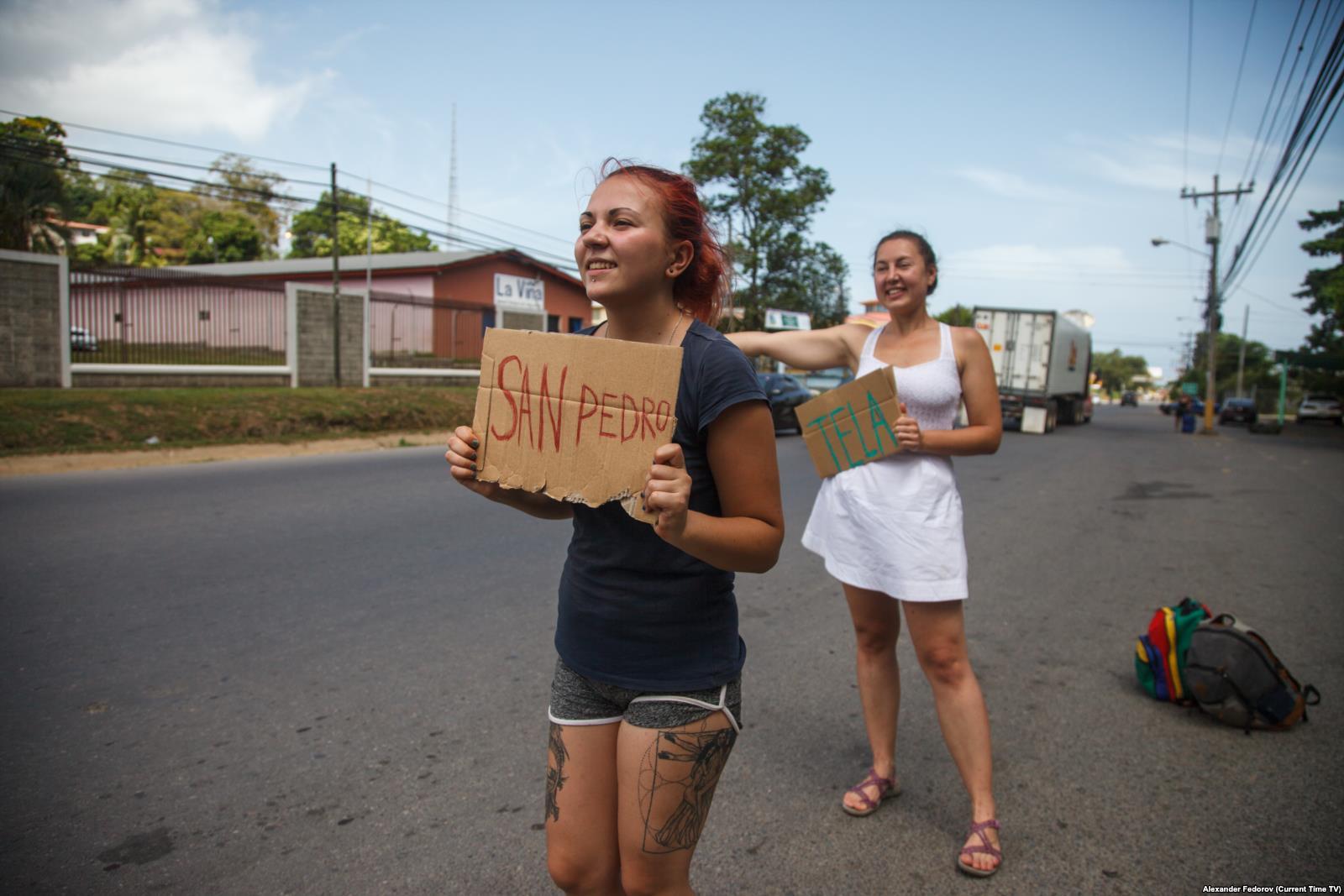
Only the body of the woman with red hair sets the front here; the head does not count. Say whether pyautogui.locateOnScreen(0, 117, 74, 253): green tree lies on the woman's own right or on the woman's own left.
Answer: on the woman's own right

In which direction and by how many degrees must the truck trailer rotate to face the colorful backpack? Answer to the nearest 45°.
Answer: approximately 135° to its right

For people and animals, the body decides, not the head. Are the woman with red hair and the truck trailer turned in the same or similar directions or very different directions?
very different directions

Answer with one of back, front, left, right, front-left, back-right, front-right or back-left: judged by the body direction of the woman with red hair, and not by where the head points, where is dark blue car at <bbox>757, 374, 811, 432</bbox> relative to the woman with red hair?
back-right

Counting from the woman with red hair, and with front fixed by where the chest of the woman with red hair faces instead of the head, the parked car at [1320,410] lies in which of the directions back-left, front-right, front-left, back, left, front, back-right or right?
back

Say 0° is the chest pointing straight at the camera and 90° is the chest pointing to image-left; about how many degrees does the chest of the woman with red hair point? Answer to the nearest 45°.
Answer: approximately 45°

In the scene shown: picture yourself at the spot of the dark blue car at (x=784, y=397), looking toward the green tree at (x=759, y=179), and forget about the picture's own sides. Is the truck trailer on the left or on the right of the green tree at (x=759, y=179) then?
right

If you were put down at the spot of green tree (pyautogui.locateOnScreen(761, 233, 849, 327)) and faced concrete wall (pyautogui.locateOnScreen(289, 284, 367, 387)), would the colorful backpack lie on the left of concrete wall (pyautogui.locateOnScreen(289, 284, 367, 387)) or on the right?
left

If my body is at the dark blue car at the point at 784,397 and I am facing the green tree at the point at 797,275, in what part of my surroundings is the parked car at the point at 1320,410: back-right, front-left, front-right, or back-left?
front-right

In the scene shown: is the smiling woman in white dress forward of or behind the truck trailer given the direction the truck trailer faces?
behind

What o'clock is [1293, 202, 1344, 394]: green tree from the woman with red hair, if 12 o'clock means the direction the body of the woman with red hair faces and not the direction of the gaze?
The green tree is roughly at 6 o'clock from the woman with red hair.

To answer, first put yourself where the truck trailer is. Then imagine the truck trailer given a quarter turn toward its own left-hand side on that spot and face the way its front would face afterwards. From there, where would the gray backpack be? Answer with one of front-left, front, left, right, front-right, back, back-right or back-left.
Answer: back-left

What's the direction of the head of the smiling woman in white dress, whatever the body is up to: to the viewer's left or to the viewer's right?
to the viewer's left

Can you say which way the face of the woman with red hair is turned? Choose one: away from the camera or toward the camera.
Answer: toward the camera

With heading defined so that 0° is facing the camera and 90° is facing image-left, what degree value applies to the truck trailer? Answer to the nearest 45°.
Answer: approximately 225°

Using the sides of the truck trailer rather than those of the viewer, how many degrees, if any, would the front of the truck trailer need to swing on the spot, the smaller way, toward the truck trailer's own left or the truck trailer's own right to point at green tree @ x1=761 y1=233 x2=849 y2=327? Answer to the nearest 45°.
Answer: approximately 90° to the truck trailer's own left

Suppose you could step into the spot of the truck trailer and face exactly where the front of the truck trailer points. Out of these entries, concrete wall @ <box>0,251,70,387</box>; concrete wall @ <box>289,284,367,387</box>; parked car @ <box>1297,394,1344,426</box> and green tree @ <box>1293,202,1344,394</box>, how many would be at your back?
2
